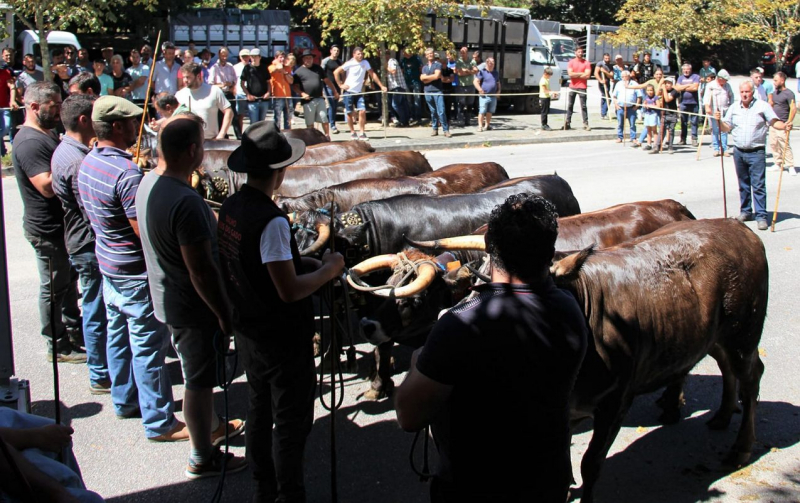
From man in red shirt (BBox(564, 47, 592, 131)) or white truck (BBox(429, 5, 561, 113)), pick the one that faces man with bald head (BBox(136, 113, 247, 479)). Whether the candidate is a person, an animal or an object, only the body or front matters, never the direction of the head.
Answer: the man in red shirt

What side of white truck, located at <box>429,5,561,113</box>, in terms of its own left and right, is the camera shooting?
right

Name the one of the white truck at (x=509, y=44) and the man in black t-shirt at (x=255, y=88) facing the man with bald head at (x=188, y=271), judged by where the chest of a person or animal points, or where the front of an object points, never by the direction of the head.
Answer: the man in black t-shirt

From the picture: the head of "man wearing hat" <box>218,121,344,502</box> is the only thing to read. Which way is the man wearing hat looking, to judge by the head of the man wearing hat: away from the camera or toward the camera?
away from the camera

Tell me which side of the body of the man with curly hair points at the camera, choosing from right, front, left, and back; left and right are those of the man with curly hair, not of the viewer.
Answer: back

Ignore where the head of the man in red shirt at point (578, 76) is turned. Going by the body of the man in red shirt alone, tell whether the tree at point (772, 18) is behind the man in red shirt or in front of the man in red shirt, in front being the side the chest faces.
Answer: behind

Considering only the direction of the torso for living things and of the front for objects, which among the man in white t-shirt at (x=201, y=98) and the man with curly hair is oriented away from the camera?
the man with curly hair

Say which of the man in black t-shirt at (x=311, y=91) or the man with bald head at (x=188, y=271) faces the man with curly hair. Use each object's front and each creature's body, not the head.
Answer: the man in black t-shirt

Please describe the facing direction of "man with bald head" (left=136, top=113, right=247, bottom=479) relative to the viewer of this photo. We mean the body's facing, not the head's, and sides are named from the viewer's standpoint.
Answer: facing away from the viewer and to the right of the viewer

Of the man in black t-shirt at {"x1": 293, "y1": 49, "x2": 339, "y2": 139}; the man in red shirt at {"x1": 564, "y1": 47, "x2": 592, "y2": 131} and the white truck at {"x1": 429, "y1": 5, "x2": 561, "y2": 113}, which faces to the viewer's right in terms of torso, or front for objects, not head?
the white truck

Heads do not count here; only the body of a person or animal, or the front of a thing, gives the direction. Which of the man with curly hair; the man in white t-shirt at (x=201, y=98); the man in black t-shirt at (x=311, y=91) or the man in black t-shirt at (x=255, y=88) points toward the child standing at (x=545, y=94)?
the man with curly hair
